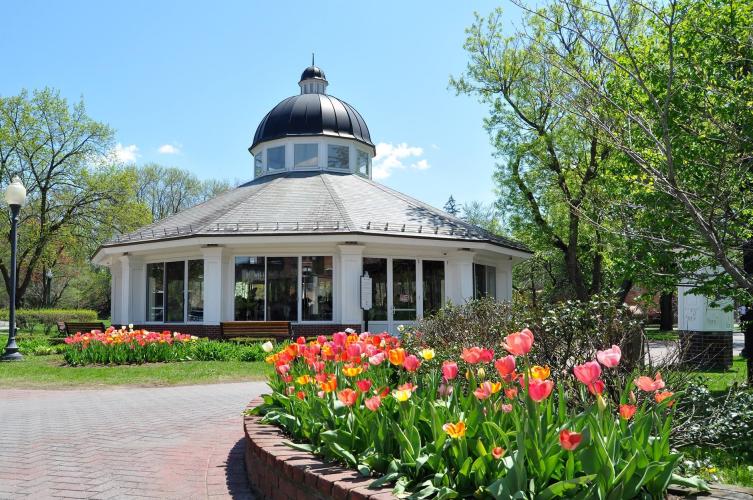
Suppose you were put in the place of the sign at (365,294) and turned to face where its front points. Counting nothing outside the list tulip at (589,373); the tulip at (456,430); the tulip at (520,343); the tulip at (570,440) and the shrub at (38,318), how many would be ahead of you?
4

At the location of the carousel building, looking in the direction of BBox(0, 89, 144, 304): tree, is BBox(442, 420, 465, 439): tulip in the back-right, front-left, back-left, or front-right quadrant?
back-left

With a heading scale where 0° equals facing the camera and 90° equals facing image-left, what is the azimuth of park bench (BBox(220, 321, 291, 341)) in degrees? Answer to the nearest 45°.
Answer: approximately 0°

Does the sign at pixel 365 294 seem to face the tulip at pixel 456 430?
yes

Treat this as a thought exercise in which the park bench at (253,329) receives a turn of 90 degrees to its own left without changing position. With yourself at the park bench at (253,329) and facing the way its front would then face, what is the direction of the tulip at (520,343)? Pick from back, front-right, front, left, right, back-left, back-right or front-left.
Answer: right

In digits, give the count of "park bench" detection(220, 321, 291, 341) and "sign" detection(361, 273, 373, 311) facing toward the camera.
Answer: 2

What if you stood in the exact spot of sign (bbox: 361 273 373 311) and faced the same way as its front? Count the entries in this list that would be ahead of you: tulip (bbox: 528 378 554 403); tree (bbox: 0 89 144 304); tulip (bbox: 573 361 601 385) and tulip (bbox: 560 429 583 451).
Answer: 3

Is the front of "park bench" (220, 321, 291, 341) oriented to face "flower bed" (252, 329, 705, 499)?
yes

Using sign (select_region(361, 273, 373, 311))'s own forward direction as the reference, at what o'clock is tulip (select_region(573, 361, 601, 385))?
The tulip is roughly at 12 o'clock from the sign.

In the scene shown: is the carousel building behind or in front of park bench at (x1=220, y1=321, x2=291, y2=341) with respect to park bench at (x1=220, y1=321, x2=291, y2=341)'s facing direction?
behind

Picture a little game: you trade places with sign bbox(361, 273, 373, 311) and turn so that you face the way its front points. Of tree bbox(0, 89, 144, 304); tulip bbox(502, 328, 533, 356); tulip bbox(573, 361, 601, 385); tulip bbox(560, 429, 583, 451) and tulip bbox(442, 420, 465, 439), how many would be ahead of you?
4

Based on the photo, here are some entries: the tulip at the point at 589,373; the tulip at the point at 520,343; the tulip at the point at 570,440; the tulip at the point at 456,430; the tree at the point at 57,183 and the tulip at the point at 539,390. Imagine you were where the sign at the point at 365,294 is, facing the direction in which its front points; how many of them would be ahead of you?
5

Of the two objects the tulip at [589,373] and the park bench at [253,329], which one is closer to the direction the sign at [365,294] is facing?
the tulip

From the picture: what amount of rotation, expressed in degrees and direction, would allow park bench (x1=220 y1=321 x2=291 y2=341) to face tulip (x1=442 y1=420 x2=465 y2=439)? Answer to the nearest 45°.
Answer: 0° — it already faces it
